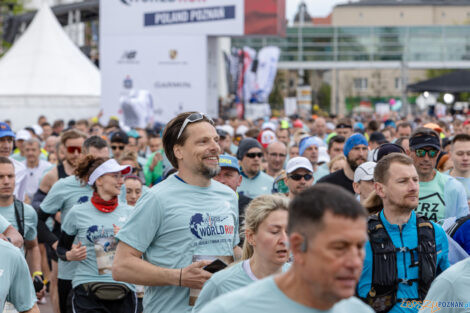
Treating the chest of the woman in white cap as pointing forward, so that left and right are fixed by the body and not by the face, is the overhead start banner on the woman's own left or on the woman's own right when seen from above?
on the woman's own left

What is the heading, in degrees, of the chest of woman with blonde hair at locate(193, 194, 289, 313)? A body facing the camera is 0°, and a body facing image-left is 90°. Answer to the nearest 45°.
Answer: approximately 315°

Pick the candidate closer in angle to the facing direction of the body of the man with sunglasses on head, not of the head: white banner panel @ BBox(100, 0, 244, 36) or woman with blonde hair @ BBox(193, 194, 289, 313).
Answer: the woman with blonde hair

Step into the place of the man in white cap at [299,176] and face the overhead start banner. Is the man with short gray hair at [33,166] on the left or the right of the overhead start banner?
left

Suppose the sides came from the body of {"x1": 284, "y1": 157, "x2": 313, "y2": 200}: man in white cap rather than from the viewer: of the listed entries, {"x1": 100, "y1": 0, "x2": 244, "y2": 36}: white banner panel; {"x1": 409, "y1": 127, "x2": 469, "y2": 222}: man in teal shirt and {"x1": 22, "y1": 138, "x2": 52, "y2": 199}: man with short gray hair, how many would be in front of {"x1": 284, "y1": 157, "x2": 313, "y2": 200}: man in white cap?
1

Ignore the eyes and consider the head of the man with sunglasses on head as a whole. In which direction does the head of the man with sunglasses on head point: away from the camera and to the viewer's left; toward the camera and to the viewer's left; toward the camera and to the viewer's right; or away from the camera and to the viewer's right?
toward the camera and to the viewer's right

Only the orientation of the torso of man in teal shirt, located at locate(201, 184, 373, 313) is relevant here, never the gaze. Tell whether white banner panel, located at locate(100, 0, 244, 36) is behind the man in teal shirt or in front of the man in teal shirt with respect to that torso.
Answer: behind

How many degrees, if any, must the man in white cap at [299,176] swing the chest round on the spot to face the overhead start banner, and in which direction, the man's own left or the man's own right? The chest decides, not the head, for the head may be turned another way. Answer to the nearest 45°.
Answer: approximately 135° to the man's own left

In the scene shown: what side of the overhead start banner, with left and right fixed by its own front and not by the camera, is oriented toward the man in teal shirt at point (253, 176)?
front

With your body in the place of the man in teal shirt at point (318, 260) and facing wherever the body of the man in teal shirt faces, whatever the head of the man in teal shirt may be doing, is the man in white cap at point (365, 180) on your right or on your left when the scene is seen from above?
on your left
